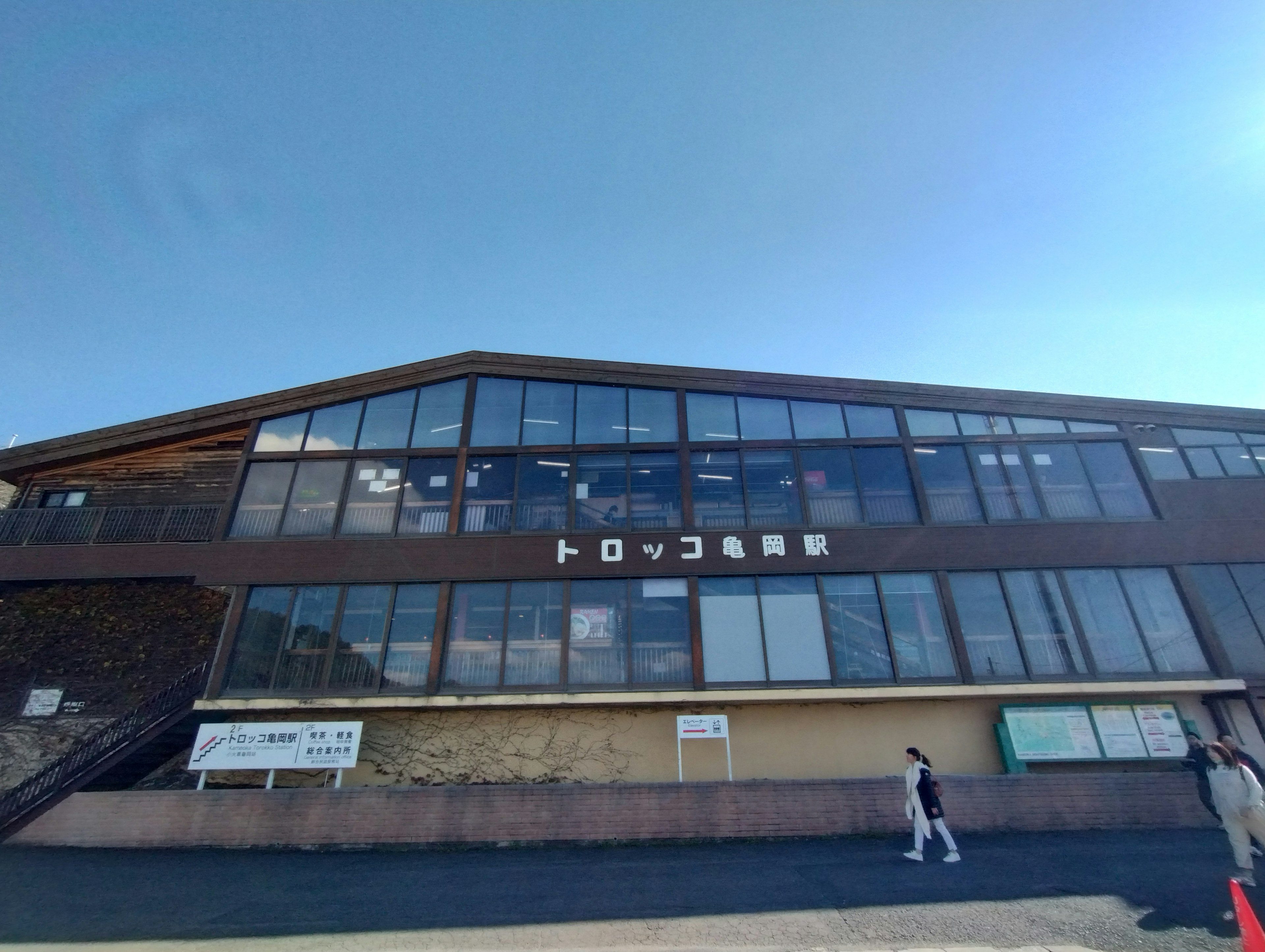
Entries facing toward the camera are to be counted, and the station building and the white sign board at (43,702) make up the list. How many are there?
2

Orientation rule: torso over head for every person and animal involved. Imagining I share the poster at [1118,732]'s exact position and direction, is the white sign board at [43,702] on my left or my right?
on my right

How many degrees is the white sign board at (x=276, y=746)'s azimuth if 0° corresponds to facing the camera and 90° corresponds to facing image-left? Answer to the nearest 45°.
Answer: approximately 0°
